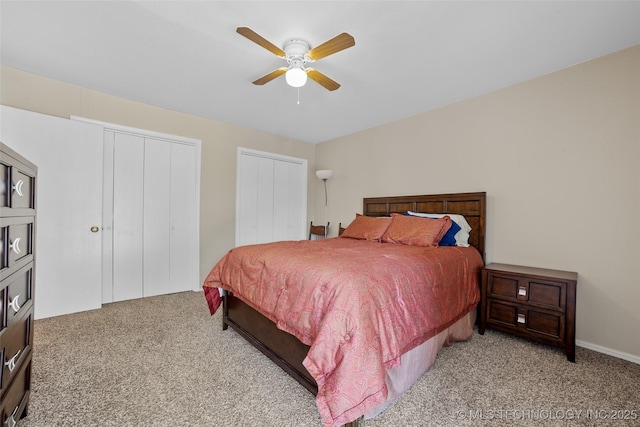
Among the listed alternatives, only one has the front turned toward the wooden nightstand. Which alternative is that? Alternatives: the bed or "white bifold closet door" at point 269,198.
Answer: the white bifold closet door

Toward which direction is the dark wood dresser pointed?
to the viewer's right

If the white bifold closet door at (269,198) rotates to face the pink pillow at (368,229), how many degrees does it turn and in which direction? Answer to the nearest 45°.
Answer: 0° — it already faces it

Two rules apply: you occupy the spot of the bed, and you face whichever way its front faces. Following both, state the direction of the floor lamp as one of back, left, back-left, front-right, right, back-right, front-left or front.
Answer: back-right

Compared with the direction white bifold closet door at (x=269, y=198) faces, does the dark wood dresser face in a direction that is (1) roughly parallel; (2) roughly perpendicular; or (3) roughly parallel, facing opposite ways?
roughly perpendicular

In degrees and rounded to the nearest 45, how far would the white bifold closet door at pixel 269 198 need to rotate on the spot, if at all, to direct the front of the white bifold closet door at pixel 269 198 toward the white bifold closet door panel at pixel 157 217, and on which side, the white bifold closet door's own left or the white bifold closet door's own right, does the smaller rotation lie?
approximately 90° to the white bifold closet door's own right

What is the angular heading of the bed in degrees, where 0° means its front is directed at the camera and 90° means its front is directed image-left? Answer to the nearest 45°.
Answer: approximately 45°

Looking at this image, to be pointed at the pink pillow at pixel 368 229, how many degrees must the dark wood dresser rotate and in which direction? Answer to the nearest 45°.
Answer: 0° — it already faces it

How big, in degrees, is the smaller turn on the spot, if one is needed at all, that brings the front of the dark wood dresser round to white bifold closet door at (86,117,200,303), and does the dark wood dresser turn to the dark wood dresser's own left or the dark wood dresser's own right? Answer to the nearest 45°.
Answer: approximately 45° to the dark wood dresser's own left

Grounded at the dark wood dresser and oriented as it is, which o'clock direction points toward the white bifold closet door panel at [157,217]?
The white bifold closet door panel is roughly at 10 o'clock from the dark wood dresser.

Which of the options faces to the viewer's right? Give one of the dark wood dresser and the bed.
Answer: the dark wood dresser

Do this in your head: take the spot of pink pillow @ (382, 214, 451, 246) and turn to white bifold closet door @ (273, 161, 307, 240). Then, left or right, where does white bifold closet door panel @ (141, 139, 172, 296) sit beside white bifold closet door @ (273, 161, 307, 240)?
left

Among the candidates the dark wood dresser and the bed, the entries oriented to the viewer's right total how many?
1
